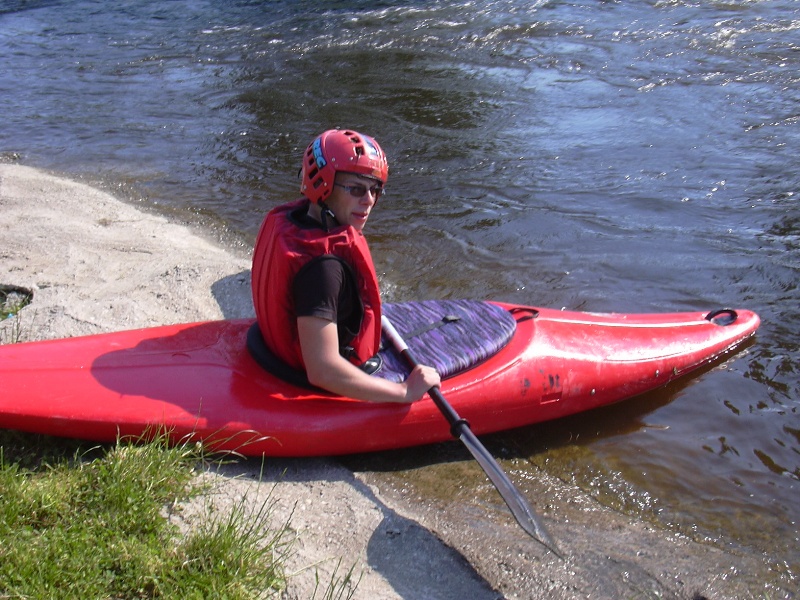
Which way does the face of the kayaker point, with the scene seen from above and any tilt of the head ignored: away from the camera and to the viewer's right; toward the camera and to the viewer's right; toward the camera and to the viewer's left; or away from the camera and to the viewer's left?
toward the camera and to the viewer's right

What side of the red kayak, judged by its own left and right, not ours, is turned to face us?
right

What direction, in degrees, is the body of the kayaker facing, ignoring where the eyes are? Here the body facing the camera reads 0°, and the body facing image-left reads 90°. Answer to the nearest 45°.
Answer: approximately 270°
